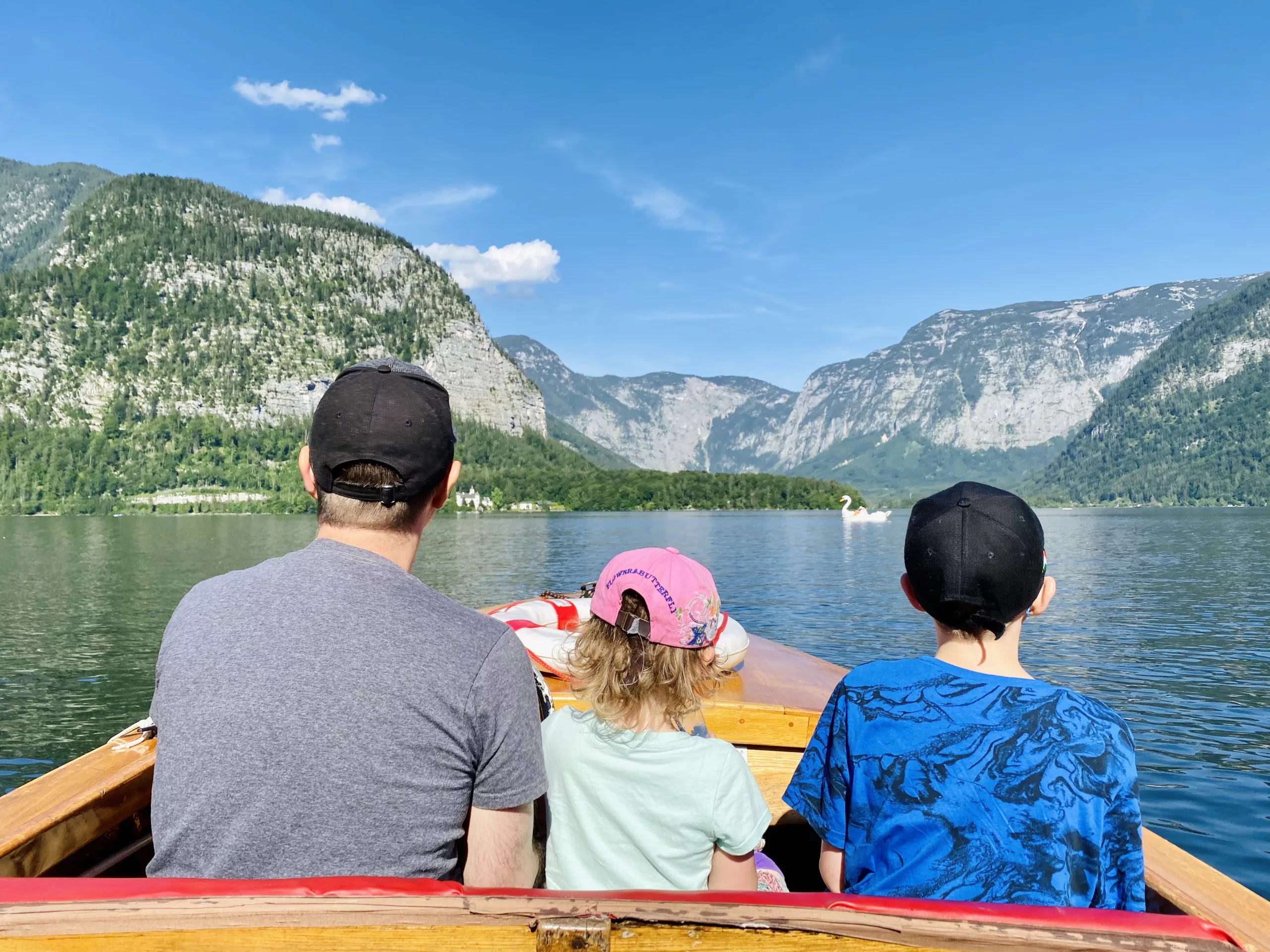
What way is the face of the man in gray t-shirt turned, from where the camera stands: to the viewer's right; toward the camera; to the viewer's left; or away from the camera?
away from the camera

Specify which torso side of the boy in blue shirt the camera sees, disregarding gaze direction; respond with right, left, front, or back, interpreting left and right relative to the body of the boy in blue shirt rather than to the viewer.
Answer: back

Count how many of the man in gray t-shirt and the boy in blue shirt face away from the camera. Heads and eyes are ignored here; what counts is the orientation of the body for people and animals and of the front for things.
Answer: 2

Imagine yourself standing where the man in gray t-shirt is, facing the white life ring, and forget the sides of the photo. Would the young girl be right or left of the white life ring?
right

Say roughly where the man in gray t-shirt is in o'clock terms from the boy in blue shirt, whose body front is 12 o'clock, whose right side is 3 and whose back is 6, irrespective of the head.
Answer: The man in gray t-shirt is roughly at 8 o'clock from the boy in blue shirt.

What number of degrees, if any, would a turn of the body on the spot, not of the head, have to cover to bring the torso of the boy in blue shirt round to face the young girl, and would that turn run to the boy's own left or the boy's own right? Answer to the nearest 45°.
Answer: approximately 90° to the boy's own left

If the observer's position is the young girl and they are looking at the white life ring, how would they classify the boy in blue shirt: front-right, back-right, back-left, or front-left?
back-right

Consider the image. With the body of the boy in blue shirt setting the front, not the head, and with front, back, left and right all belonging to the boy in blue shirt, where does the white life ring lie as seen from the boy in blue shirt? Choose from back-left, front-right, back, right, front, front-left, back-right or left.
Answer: front-left

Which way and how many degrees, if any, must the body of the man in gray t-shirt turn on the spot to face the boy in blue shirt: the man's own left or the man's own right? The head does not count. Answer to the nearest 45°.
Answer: approximately 90° to the man's own right

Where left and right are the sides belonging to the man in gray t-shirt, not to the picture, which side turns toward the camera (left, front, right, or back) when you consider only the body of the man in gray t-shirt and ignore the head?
back

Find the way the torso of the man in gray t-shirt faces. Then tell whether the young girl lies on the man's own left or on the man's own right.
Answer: on the man's own right
